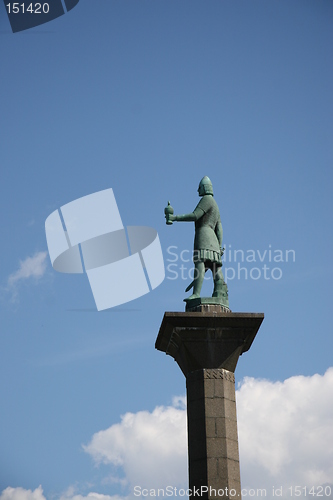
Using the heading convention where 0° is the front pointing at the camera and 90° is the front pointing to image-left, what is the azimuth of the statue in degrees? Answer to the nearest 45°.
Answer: approximately 135°
